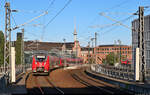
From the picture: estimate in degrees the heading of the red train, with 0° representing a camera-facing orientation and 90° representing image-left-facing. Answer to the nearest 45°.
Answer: approximately 0°
